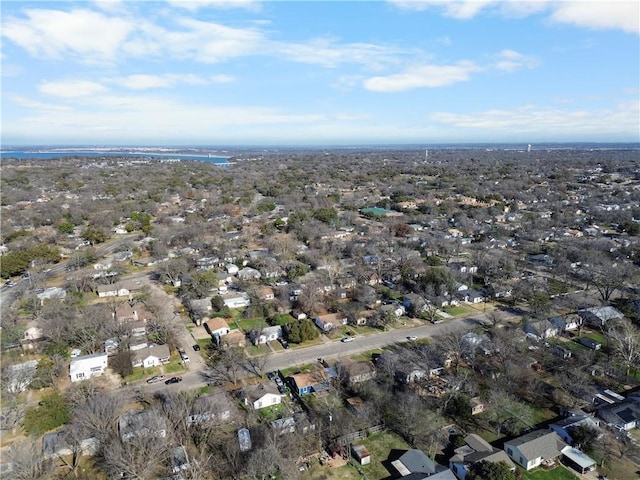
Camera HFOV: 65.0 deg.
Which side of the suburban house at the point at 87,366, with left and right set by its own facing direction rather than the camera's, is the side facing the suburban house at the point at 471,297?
left

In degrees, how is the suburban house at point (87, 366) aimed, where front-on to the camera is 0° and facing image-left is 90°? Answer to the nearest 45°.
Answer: approximately 0°

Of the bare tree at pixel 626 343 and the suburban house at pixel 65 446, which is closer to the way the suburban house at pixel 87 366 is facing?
the suburban house

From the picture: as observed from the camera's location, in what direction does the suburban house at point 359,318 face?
facing the viewer and to the right of the viewer

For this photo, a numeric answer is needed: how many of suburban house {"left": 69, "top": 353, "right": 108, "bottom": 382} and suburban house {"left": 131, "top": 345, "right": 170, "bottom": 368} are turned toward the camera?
2

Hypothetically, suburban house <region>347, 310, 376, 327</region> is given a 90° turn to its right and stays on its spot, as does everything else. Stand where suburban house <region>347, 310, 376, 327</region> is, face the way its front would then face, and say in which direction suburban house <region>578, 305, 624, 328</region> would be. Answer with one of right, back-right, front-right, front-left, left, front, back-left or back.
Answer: back-left

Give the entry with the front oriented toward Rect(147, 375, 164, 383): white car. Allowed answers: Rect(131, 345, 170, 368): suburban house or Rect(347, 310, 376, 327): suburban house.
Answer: Rect(131, 345, 170, 368): suburban house

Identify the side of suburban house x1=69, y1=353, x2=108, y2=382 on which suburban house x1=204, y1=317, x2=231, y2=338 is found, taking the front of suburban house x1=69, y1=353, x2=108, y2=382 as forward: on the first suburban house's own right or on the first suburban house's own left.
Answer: on the first suburban house's own left

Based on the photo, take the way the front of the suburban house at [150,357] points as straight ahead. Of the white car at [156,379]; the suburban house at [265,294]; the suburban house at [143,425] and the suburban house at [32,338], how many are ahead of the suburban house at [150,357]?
2

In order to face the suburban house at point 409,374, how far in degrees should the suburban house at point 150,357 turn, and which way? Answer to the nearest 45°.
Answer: approximately 45° to its left

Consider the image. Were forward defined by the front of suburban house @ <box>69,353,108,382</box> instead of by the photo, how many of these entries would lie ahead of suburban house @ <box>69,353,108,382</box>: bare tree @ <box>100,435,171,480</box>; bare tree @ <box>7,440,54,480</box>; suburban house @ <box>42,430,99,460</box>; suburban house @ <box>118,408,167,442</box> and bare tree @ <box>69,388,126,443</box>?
5

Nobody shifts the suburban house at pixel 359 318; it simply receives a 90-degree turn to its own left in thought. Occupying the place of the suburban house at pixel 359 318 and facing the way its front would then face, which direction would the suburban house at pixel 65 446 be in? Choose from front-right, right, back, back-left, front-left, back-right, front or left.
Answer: back

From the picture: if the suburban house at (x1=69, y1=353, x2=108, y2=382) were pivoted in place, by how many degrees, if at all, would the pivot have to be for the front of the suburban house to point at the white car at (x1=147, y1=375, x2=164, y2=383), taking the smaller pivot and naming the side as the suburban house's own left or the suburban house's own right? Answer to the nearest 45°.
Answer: approximately 45° to the suburban house's own left

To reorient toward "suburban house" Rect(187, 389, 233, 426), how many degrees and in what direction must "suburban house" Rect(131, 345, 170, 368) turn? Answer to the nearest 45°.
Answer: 0° — it already faces it

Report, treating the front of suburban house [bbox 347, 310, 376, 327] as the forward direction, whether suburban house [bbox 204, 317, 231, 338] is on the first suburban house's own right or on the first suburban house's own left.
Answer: on the first suburban house's own right
